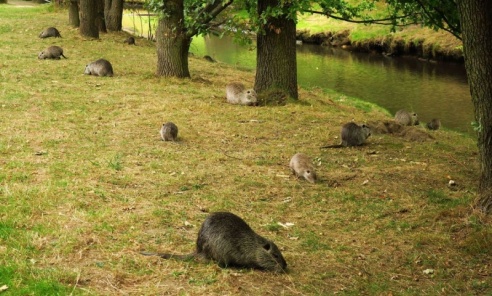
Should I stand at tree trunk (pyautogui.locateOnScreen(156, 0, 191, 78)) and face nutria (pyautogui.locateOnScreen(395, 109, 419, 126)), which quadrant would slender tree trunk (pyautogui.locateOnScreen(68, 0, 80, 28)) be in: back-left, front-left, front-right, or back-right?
back-left

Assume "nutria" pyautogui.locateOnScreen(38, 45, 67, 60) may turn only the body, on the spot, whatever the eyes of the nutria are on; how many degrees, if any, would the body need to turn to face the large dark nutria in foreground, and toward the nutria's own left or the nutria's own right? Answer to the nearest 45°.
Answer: approximately 90° to the nutria's own left

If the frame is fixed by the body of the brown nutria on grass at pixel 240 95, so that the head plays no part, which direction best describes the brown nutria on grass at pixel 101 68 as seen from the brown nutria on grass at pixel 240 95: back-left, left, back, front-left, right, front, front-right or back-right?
back-left

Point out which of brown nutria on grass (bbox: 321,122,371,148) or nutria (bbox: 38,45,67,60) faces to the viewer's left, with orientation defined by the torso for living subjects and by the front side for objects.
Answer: the nutria

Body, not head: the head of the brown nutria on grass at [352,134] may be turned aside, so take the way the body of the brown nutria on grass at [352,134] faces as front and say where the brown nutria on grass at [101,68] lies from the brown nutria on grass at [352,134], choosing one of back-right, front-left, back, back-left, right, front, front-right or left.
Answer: back-left

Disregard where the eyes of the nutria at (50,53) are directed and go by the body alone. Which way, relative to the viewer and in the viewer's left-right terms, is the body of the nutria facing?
facing to the left of the viewer

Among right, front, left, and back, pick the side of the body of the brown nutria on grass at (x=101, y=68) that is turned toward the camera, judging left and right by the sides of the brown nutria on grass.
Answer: left

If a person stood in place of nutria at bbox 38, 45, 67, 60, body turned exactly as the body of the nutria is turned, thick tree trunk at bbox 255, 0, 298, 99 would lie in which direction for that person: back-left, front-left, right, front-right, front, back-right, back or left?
back-left

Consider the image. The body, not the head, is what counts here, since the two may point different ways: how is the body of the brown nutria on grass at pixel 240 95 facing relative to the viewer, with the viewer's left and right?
facing to the right of the viewer

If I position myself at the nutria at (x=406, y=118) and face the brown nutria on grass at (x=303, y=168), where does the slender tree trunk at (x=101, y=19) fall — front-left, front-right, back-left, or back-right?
back-right
